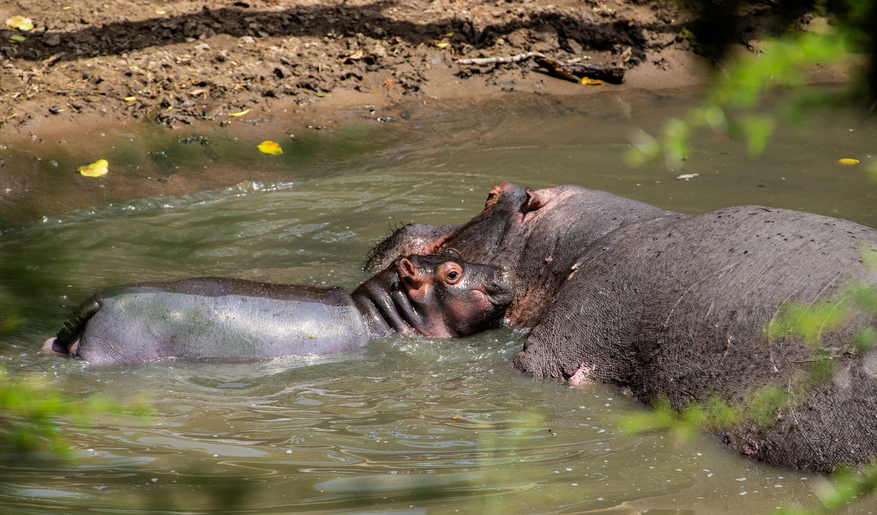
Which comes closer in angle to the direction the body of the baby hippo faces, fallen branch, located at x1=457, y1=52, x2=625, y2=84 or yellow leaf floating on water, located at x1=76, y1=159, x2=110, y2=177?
the fallen branch

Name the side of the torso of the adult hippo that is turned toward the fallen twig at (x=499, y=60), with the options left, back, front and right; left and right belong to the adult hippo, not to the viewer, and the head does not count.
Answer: right

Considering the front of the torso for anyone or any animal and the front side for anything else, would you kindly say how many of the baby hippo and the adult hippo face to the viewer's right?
1

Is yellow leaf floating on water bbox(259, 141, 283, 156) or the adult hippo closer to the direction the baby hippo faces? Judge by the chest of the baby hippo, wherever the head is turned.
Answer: the adult hippo

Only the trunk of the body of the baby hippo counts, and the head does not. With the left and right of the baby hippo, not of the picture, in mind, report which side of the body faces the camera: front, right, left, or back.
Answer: right

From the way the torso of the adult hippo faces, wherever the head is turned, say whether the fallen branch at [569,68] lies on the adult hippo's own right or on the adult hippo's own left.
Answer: on the adult hippo's own right

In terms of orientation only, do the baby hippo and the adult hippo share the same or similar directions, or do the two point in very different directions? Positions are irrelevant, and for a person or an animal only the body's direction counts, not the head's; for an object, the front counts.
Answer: very different directions

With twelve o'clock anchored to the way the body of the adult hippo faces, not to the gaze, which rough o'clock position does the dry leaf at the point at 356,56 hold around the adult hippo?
The dry leaf is roughly at 2 o'clock from the adult hippo.

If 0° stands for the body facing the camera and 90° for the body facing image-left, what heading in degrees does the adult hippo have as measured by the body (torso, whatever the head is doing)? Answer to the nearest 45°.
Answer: approximately 90°

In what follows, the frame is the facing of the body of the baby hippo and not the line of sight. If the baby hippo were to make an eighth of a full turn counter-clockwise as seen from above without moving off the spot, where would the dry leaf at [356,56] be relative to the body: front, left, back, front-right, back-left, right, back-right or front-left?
front-left

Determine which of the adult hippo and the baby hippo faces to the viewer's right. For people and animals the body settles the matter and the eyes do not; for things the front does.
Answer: the baby hippo
